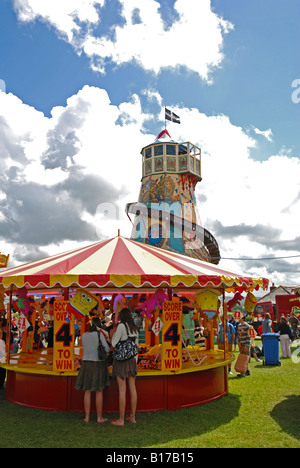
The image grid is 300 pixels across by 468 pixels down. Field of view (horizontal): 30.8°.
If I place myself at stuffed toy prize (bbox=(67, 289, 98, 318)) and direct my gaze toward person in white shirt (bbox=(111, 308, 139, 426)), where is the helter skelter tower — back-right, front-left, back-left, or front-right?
back-left

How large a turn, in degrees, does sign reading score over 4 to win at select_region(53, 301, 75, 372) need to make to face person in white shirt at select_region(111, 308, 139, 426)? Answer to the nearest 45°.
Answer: approximately 45° to its left

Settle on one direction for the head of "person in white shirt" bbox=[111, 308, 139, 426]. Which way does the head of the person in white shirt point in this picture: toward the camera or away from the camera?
away from the camera

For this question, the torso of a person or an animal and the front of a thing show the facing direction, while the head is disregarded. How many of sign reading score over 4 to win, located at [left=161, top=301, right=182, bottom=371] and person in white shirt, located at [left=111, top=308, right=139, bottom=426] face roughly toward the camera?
1

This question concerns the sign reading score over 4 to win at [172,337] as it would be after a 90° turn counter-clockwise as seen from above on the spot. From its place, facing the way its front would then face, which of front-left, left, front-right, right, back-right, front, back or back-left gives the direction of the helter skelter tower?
left

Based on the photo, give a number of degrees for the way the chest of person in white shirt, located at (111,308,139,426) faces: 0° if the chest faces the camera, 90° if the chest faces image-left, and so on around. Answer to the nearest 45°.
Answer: approximately 135°

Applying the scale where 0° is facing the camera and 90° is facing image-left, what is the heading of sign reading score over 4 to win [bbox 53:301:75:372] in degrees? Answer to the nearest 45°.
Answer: approximately 0°

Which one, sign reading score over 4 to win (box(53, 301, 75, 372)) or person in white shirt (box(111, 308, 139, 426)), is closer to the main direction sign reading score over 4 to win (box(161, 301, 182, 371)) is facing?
the person in white shirt

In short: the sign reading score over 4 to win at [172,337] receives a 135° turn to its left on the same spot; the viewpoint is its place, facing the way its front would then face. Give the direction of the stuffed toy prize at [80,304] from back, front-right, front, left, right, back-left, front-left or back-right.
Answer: back-left

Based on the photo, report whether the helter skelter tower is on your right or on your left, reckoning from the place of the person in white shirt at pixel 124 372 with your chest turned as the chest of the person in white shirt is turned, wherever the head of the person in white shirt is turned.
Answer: on your right

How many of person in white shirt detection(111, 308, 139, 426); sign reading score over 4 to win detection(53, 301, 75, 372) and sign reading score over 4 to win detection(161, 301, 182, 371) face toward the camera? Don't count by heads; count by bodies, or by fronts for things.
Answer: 2

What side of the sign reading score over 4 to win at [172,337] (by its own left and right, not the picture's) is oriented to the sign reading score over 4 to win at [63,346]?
right
